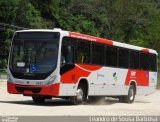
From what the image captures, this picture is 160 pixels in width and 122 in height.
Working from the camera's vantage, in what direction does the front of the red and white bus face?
facing the viewer and to the left of the viewer
